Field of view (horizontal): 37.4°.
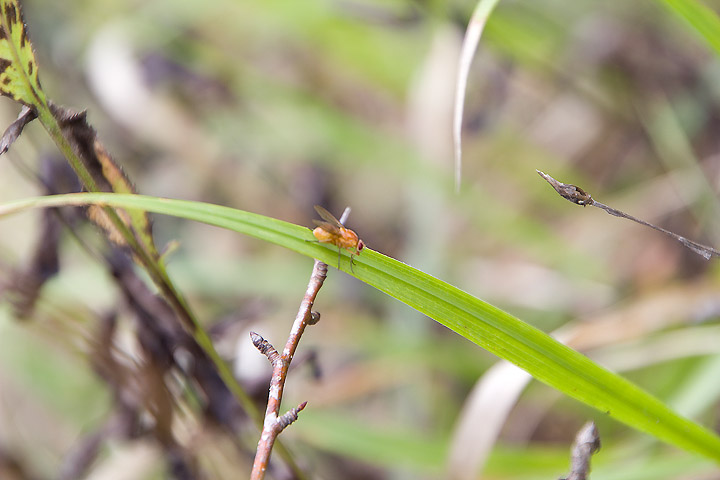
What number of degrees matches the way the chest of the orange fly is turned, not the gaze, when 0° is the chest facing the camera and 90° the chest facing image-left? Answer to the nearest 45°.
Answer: approximately 270°
